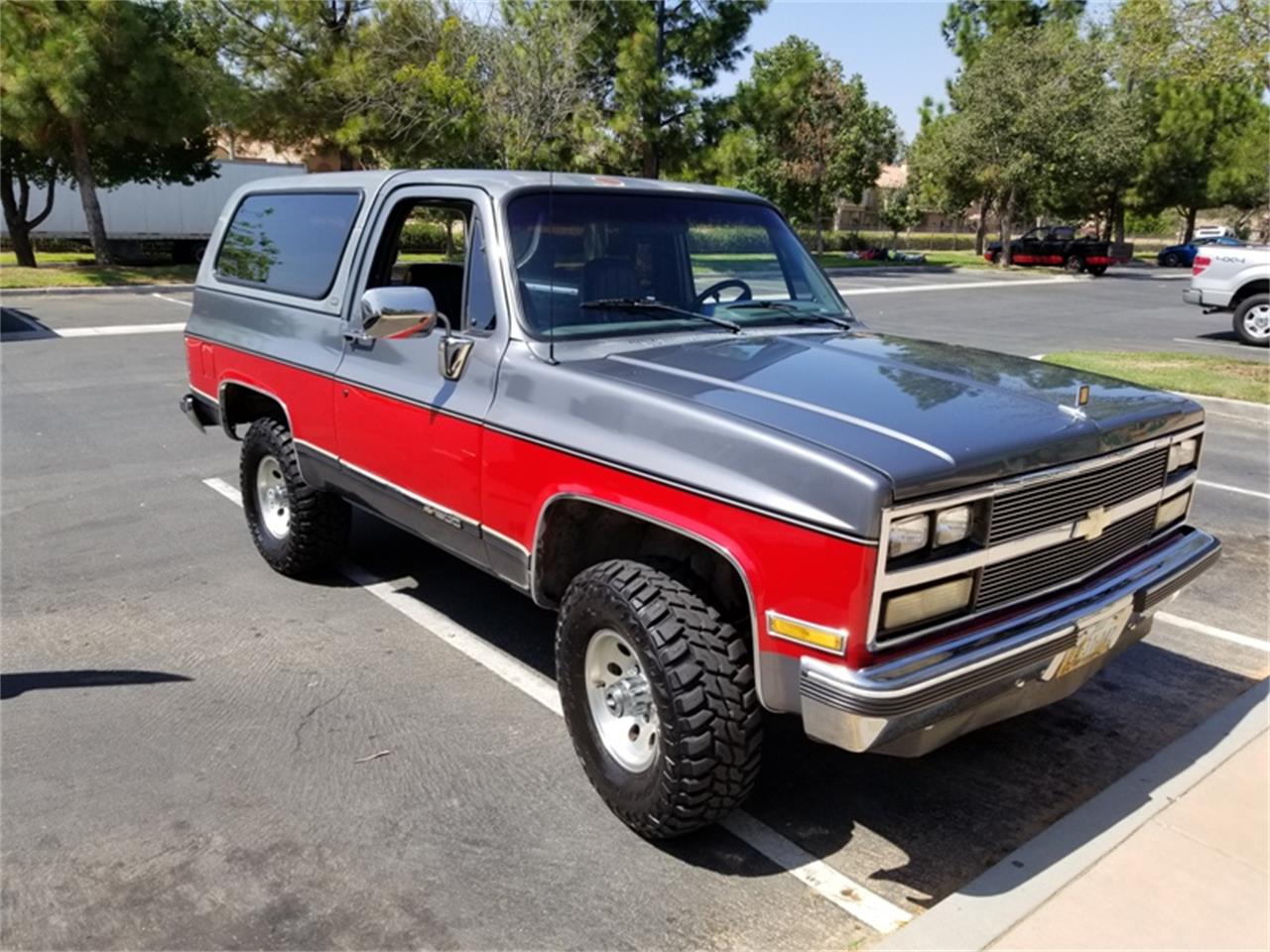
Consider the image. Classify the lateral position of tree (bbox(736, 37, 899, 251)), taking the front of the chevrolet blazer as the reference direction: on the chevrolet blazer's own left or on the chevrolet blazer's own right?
on the chevrolet blazer's own left

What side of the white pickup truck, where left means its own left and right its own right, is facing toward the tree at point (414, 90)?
back

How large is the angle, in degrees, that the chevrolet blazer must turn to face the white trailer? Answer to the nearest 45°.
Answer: approximately 180°

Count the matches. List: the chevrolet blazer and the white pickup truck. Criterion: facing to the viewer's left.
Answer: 0

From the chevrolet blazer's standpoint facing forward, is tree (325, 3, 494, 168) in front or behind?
behind

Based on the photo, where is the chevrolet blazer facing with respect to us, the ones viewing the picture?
facing the viewer and to the right of the viewer
